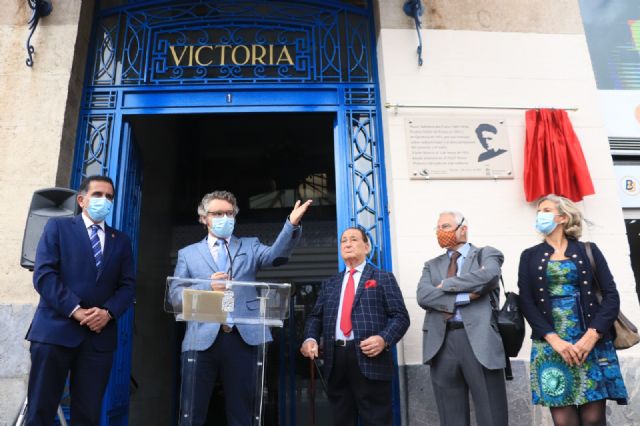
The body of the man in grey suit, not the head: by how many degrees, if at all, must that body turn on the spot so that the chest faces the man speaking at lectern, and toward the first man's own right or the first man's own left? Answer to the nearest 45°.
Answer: approximately 45° to the first man's own right

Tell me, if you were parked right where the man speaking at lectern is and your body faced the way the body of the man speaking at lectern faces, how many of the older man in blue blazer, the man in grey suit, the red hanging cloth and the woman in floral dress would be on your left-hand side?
4

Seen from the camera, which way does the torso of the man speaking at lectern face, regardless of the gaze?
toward the camera

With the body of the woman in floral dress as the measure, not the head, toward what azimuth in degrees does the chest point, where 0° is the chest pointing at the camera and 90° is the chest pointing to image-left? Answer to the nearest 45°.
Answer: approximately 0°

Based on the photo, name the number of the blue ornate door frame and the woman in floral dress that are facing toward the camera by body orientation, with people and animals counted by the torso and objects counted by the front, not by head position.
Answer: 2

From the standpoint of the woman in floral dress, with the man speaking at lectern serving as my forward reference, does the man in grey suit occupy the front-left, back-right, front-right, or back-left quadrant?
front-right

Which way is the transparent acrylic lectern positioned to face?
toward the camera

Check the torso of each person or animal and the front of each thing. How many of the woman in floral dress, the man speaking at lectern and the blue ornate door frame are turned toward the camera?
3

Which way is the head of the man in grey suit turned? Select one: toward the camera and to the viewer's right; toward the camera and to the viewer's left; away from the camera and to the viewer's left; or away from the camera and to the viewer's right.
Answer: toward the camera and to the viewer's left

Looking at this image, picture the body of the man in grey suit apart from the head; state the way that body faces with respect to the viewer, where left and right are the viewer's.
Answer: facing the viewer and to the left of the viewer

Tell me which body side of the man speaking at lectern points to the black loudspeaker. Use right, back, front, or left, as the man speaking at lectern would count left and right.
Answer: right
